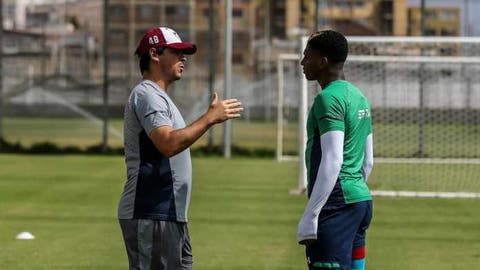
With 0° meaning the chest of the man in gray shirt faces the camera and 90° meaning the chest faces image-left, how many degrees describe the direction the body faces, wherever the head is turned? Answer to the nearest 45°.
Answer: approximately 270°

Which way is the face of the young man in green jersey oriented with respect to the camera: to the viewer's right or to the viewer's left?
to the viewer's left

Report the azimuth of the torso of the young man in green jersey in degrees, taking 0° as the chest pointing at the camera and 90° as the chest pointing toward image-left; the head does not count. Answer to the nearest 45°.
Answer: approximately 135°

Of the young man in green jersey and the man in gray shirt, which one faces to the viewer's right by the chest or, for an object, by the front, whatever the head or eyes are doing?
the man in gray shirt

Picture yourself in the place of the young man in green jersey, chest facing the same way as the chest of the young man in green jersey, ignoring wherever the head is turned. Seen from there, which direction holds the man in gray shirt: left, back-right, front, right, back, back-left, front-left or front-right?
front-left

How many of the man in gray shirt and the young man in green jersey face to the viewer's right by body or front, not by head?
1

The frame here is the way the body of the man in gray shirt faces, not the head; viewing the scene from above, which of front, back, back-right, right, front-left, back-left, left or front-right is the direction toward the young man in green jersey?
front
